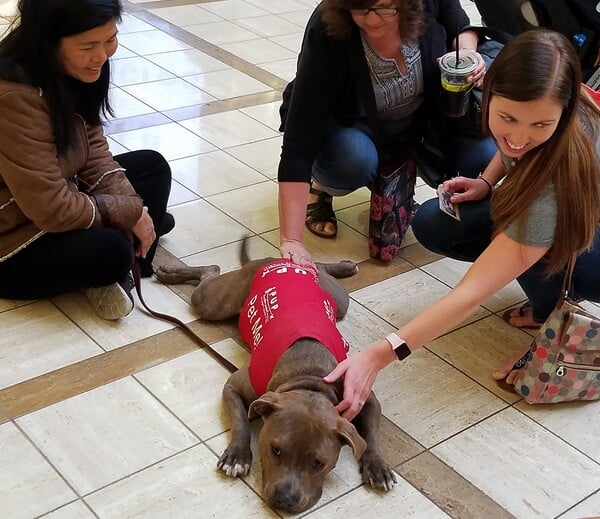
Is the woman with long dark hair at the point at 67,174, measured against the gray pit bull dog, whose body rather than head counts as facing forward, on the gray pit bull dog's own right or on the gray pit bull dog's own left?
on the gray pit bull dog's own right

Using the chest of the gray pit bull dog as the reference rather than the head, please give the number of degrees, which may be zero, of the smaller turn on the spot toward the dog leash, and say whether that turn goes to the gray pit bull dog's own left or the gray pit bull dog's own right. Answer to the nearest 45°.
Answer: approximately 135° to the gray pit bull dog's own right

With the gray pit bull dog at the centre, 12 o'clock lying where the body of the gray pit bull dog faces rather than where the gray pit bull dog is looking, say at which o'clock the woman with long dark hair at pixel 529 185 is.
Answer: The woman with long dark hair is roughly at 8 o'clock from the gray pit bull dog.

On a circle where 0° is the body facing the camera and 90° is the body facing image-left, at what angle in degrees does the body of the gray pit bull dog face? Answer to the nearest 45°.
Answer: approximately 0°
